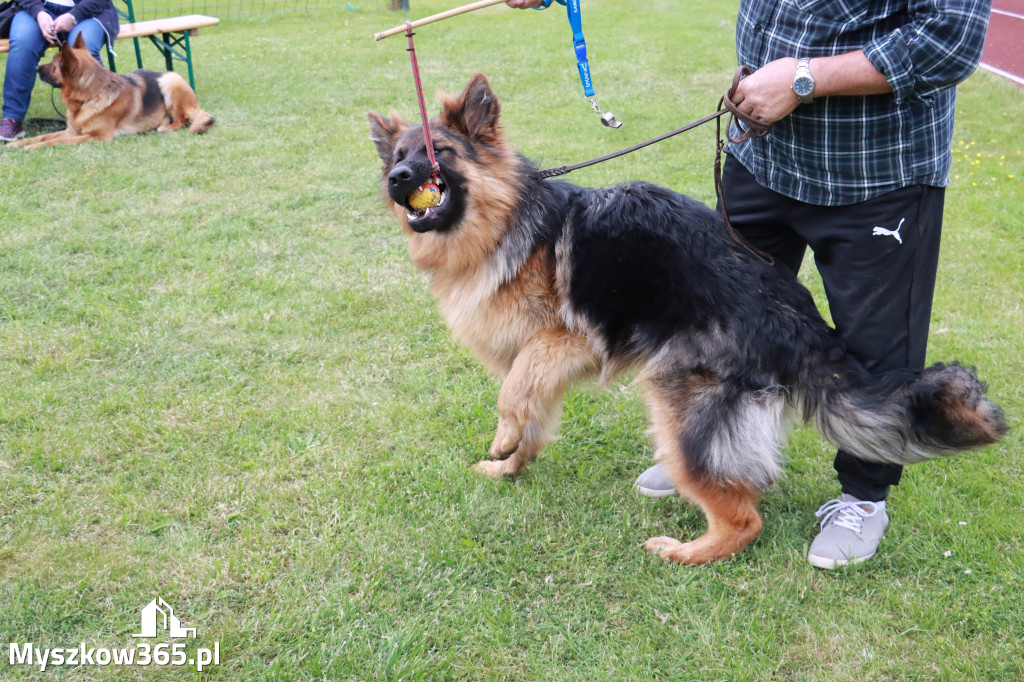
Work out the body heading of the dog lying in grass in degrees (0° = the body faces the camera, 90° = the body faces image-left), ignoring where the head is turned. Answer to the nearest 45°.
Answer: approximately 90°

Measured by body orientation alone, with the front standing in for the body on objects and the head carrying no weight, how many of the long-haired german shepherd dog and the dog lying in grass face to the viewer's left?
2

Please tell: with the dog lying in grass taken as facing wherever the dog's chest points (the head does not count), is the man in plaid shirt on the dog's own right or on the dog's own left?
on the dog's own left

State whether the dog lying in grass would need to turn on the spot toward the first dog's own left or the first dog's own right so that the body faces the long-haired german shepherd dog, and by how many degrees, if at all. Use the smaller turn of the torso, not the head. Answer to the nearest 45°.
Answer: approximately 90° to the first dog's own left

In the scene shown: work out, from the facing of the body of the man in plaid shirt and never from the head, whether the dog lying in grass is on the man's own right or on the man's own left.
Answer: on the man's own right

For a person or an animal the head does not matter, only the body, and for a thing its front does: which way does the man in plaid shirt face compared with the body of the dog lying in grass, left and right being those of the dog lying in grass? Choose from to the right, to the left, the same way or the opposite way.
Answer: the same way

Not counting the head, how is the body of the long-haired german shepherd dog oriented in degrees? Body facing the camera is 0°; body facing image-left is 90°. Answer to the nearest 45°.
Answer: approximately 90°

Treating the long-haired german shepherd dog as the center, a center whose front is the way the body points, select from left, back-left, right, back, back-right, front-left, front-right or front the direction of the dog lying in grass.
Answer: front-right
